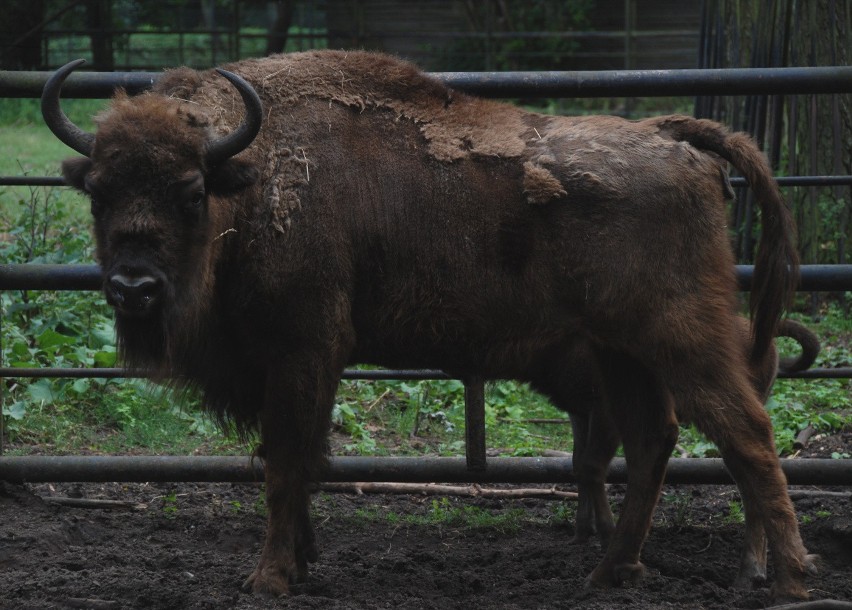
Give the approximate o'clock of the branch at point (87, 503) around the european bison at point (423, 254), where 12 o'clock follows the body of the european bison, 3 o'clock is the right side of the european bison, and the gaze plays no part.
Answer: The branch is roughly at 1 o'clock from the european bison.

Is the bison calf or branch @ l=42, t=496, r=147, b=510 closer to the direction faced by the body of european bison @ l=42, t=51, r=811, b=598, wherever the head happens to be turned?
the branch

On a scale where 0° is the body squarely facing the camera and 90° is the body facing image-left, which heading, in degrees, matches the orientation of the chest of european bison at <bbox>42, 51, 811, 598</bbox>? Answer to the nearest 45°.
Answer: approximately 90°

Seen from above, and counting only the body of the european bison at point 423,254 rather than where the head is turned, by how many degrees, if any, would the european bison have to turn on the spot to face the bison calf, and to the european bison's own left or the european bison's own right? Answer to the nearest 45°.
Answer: approximately 135° to the european bison's own right
